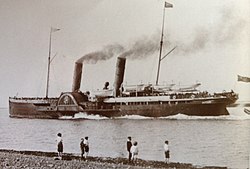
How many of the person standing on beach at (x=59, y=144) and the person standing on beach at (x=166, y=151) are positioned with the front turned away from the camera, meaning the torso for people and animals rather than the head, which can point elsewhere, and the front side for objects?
2

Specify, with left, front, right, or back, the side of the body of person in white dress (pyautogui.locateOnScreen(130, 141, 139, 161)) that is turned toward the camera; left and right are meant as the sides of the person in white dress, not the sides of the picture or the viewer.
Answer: back

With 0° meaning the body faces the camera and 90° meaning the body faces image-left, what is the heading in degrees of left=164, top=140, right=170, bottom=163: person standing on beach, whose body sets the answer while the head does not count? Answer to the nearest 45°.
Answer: approximately 180°

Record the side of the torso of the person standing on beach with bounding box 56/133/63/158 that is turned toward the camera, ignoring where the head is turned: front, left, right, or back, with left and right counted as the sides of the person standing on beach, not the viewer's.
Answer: back
